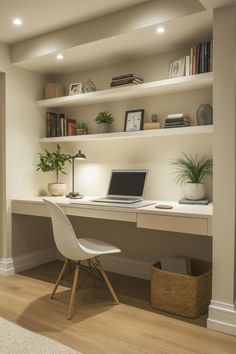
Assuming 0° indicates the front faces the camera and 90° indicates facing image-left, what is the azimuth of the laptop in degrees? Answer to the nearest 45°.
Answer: approximately 45°

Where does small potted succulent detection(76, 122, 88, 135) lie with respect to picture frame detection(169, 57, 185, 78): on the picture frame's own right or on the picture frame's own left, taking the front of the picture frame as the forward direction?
on the picture frame's own right

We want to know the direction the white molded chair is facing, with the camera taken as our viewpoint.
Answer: facing away from the viewer and to the right of the viewer

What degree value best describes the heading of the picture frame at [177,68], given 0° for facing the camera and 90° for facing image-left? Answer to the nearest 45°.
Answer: approximately 45°

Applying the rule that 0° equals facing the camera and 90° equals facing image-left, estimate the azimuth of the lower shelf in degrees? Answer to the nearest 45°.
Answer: approximately 45°

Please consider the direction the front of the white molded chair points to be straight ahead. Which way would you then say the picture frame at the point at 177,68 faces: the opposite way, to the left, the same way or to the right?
the opposite way
